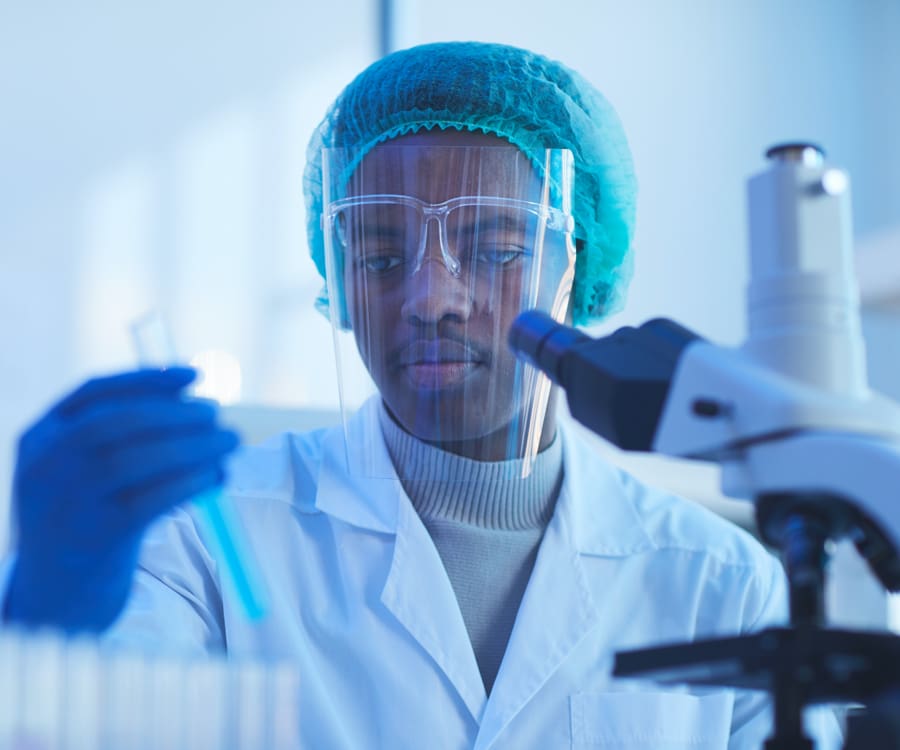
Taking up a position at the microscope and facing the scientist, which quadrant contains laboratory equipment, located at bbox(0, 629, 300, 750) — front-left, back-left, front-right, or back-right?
front-left

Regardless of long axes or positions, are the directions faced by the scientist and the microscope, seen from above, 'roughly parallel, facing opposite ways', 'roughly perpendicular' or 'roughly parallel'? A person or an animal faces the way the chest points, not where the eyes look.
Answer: roughly perpendicular

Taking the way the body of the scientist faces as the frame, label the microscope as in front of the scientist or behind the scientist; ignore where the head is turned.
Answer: in front

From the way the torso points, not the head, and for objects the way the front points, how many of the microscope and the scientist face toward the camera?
1

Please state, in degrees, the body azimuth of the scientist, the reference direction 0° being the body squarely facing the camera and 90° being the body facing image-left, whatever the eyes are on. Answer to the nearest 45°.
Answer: approximately 0°

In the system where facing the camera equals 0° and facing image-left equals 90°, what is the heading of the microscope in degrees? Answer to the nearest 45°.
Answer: approximately 90°

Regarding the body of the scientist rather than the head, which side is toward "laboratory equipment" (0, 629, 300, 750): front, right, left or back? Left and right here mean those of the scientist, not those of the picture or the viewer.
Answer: front
